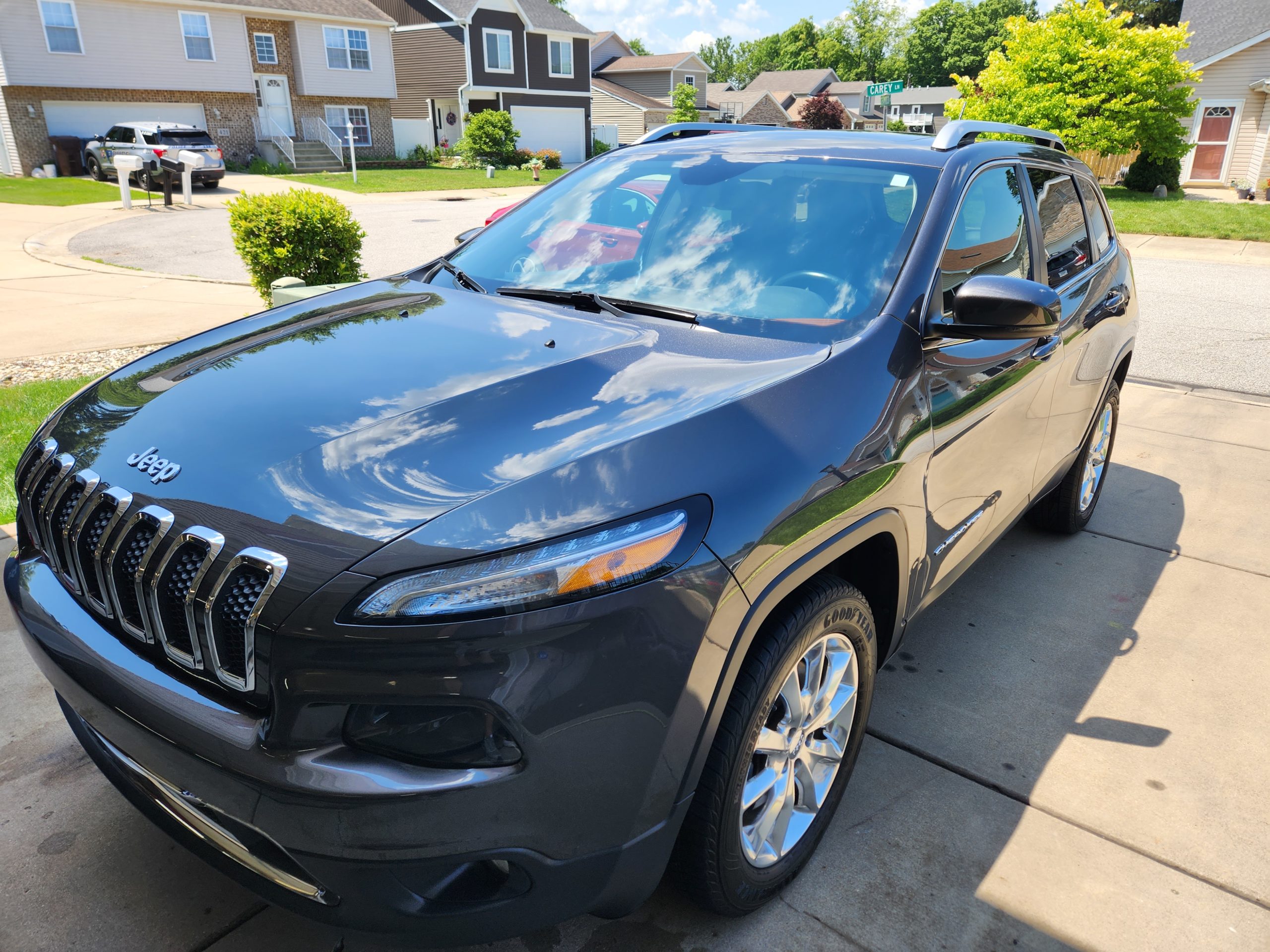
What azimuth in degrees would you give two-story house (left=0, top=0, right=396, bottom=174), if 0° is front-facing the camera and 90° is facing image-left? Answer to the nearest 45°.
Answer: approximately 0°

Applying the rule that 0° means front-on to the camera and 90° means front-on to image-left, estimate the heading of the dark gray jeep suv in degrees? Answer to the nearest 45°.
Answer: approximately 45°

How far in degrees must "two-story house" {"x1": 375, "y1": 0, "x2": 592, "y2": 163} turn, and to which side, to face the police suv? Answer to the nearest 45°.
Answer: approximately 90° to its right

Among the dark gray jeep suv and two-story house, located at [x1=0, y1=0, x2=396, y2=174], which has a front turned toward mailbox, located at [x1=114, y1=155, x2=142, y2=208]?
the two-story house

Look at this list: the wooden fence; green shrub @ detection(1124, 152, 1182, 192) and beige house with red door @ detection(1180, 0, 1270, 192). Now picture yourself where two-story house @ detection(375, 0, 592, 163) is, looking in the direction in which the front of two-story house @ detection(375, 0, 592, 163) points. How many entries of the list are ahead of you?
3

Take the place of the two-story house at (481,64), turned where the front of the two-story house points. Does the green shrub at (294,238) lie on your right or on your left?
on your right

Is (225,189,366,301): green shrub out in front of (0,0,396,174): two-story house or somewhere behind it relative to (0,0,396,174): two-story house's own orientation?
in front

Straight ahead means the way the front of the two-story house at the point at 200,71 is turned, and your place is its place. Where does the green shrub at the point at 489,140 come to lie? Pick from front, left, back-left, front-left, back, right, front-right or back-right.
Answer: left

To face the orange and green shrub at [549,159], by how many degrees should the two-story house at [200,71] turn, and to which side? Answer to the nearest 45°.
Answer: approximately 90° to its left

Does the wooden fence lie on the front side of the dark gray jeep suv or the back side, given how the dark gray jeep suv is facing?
on the back side
